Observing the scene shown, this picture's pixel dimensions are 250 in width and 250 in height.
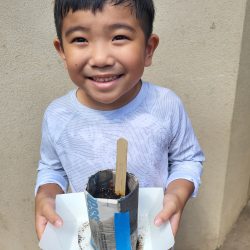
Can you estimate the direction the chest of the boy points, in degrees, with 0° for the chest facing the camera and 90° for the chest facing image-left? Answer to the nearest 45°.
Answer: approximately 0°
